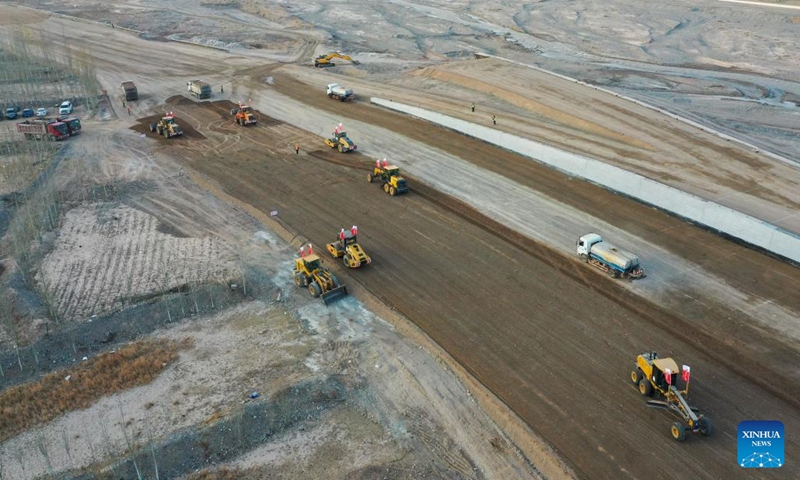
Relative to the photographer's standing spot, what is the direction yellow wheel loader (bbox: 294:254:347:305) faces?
facing the viewer and to the right of the viewer

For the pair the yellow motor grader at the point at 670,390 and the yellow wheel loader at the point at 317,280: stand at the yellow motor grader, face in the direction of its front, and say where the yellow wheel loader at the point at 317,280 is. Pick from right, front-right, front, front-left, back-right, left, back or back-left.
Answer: back-right

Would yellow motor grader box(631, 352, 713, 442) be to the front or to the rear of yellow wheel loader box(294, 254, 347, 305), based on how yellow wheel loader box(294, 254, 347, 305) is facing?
to the front

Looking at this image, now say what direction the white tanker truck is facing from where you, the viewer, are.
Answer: facing away from the viewer and to the left of the viewer

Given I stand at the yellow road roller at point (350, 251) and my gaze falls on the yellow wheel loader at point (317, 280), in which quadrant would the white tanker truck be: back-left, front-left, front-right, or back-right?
back-left

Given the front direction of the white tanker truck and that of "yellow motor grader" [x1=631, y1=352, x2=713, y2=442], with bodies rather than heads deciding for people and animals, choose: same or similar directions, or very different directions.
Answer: very different directions

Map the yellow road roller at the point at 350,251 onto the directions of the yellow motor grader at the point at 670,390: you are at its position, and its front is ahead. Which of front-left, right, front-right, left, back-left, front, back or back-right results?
back-right

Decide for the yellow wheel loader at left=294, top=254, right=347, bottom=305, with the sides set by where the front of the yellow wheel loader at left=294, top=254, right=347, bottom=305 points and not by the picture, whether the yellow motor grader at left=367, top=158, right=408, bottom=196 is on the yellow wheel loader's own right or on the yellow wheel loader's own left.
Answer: on the yellow wheel loader's own left

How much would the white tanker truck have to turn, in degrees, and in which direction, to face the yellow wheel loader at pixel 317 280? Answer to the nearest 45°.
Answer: approximately 90° to its left

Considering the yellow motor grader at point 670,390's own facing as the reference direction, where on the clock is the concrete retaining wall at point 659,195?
The concrete retaining wall is roughly at 7 o'clock from the yellow motor grader.

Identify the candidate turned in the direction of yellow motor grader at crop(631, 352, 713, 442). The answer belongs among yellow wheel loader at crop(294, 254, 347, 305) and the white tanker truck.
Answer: the yellow wheel loader

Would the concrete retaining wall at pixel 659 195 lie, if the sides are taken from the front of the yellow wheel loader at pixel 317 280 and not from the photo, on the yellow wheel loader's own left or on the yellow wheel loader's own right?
on the yellow wheel loader's own left

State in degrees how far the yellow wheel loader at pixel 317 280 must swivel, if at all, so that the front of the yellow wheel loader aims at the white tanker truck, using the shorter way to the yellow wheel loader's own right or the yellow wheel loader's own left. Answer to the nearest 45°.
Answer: approximately 45° to the yellow wheel loader's own left

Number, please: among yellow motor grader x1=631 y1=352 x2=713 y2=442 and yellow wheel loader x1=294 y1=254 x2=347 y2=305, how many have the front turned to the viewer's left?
0
